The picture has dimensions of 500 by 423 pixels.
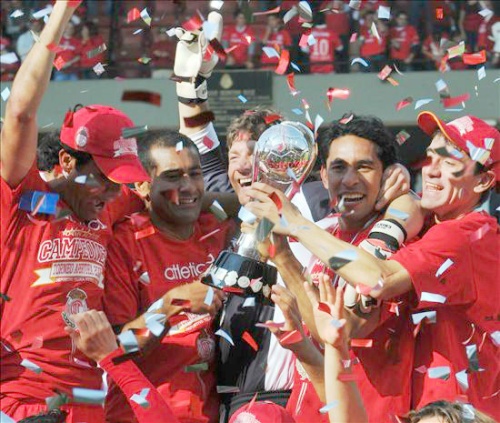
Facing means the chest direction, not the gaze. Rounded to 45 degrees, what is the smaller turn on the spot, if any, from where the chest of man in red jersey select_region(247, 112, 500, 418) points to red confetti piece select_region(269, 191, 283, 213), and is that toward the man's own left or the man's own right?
0° — they already face it

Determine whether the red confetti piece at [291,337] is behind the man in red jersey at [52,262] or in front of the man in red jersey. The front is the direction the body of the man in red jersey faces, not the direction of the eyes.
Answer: in front

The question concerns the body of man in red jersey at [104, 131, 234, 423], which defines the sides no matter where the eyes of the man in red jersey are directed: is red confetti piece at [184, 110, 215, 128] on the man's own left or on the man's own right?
on the man's own left

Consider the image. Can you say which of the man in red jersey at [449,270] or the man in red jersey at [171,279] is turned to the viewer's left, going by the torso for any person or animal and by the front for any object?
the man in red jersey at [449,270]

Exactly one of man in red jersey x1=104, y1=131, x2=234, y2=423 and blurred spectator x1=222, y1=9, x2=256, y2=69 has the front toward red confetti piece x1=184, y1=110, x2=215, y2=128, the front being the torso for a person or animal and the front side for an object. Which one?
the blurred spectator

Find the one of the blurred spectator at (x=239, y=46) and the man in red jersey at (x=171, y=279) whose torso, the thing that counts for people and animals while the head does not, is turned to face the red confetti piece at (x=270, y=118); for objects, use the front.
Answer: the blurred spectator

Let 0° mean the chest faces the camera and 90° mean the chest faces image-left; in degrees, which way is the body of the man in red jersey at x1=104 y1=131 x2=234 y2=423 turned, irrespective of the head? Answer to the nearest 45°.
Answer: approximately 315°

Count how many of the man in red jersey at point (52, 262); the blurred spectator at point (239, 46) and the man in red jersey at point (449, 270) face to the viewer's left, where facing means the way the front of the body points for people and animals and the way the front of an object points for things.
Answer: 1

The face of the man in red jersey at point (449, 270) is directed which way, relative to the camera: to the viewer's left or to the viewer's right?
to the viewer's left
